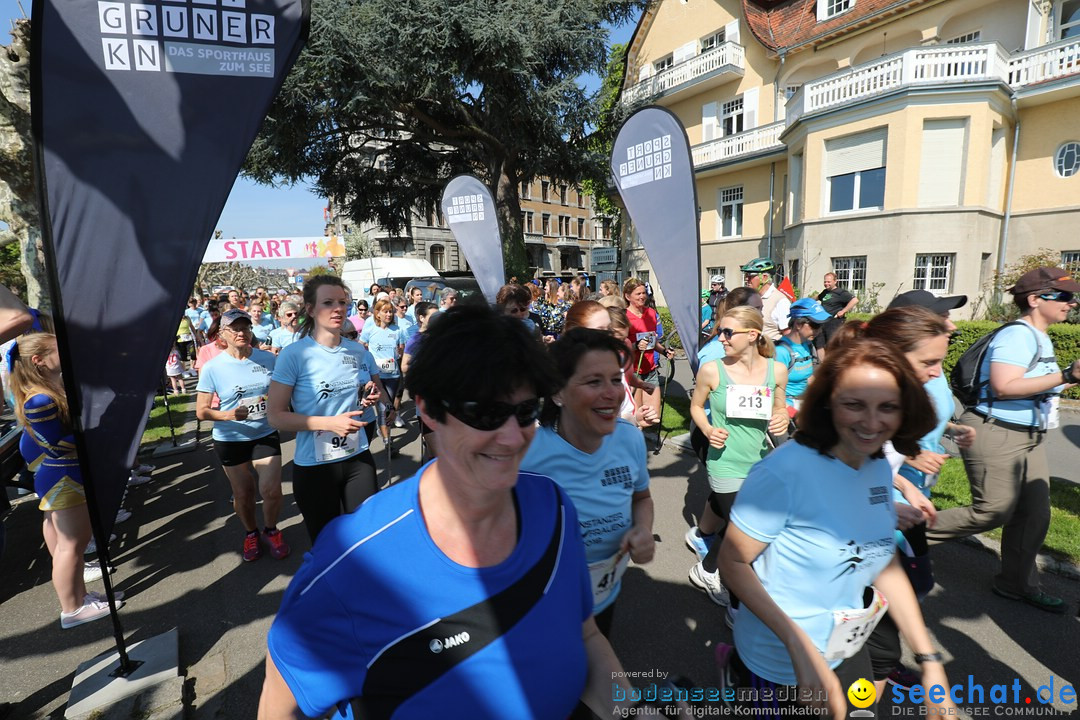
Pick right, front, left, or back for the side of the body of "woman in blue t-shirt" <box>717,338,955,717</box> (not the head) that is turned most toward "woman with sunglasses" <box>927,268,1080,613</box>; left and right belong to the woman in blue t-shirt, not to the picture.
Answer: left

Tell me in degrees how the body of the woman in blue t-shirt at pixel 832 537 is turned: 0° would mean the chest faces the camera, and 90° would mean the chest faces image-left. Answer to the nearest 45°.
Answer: approximately 315°

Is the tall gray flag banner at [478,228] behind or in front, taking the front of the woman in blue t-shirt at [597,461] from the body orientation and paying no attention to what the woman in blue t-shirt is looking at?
behind

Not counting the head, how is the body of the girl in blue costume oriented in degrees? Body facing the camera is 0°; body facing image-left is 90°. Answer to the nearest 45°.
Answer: approximately 270°

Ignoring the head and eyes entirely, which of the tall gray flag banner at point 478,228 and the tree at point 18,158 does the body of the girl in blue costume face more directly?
the tall gray flag banner

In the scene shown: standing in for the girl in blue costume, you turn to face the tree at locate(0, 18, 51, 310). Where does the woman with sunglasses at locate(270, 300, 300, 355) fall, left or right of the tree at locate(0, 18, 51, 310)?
right

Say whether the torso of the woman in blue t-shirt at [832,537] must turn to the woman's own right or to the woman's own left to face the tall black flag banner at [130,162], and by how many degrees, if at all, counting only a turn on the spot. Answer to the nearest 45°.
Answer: approximately 135° to the woman's own right

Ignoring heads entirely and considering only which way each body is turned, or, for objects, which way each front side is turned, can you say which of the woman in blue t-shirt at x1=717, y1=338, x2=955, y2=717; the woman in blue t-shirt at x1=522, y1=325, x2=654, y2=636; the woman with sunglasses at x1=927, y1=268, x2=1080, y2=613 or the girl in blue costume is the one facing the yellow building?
the girl in blue costume
